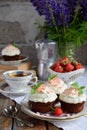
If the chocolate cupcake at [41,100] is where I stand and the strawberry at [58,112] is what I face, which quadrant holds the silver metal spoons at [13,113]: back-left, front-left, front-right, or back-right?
back-right

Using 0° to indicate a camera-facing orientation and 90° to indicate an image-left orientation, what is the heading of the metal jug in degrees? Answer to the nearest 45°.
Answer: approximately 90°
